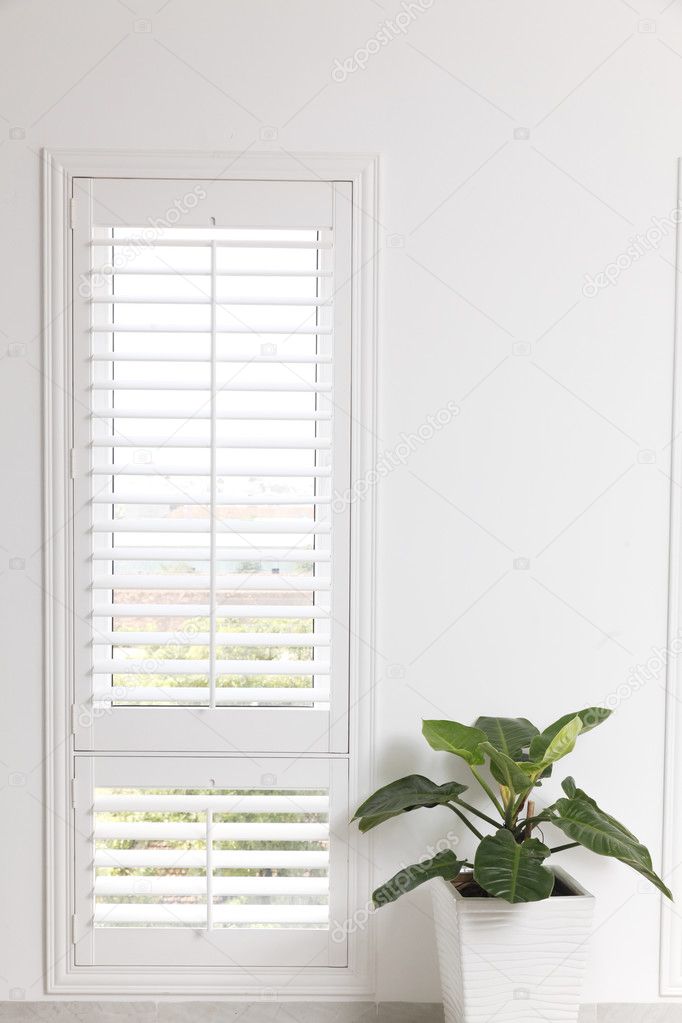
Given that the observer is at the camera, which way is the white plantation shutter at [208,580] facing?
facing the viewer

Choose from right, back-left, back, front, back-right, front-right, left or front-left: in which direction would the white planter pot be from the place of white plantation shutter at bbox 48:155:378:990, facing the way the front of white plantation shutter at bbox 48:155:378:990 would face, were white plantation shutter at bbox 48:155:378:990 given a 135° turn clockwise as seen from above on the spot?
back
